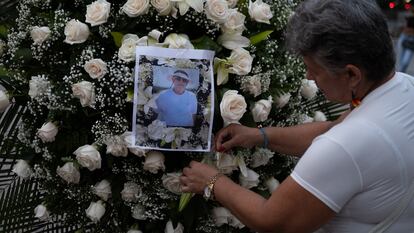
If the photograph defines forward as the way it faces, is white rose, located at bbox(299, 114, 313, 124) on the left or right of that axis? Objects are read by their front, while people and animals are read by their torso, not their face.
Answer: on its left

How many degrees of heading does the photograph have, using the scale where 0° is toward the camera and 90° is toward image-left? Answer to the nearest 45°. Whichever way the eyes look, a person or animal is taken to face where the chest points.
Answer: approximately 0°
